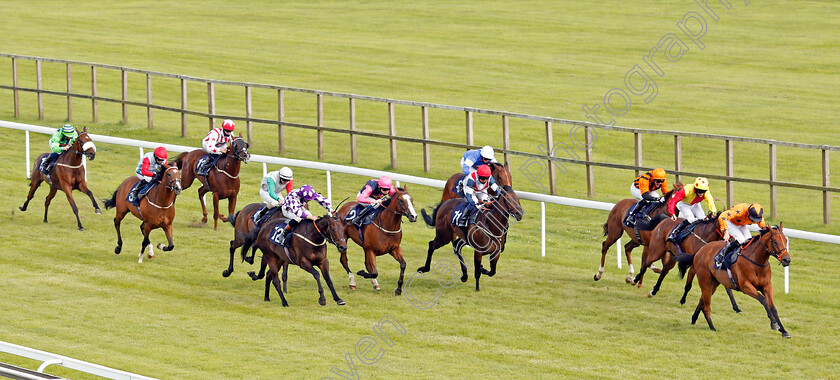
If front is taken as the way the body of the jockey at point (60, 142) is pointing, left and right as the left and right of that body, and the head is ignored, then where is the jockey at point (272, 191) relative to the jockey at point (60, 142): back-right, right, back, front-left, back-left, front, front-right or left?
front

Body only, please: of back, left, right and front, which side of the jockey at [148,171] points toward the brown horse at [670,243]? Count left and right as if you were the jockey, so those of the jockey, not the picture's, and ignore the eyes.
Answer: front

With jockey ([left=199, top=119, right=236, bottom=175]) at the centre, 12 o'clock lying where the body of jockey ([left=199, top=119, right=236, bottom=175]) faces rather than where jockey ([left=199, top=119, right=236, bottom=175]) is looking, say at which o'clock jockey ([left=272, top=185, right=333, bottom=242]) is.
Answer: jockey ([left=272, top=185, right=333, bottom=242]) is roughly at 1 o'clock from jockey ([left=199, top=119, right=236, bottom=175]).

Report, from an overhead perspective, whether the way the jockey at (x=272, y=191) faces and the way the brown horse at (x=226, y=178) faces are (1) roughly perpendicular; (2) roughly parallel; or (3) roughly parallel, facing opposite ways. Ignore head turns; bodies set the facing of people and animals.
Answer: roughly parallel

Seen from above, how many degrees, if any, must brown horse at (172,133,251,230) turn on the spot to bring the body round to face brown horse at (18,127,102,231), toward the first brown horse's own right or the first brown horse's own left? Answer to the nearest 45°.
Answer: approximately 135° to the first brown horse's own right

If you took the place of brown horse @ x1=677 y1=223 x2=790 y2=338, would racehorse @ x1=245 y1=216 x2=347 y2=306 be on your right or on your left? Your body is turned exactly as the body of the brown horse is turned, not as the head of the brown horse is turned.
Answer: on your right

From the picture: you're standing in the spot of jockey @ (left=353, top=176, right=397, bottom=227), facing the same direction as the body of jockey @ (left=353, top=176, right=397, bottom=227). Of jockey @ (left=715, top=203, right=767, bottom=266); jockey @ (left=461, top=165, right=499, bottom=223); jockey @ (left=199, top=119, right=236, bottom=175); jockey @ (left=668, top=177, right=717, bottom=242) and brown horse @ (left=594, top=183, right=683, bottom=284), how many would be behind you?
1

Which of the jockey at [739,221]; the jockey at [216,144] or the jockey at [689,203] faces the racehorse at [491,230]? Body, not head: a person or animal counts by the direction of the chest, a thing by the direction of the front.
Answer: the jockey at [216,144]

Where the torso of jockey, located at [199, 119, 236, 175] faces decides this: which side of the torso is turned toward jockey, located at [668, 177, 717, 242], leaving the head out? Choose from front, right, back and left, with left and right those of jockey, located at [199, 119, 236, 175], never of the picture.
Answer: front

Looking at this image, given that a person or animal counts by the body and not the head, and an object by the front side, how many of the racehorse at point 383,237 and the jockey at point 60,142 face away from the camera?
0

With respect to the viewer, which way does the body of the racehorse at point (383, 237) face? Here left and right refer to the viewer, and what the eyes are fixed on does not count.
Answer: facing the viewer and to the right of the viewer

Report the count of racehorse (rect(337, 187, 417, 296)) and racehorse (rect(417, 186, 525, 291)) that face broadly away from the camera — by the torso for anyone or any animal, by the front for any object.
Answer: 0

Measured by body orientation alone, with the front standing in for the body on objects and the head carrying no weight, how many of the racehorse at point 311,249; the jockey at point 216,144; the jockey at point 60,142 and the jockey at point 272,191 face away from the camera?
0

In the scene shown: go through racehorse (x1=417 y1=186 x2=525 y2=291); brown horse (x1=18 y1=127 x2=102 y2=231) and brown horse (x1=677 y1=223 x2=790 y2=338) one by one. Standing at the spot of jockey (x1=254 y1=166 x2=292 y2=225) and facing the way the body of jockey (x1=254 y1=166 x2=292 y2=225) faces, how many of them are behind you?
1

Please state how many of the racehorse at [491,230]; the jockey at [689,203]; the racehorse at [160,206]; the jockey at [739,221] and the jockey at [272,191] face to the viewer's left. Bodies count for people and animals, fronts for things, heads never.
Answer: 0

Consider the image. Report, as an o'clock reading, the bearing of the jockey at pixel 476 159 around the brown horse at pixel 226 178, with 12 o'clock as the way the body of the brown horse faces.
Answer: The jockey is roughly at 12 o'clock from the brown horse.

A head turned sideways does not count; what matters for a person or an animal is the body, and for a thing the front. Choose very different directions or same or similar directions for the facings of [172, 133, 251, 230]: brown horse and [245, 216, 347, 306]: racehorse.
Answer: same or similar directions

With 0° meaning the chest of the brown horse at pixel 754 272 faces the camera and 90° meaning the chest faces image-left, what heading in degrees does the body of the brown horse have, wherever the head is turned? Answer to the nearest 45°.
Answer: approximately 315°

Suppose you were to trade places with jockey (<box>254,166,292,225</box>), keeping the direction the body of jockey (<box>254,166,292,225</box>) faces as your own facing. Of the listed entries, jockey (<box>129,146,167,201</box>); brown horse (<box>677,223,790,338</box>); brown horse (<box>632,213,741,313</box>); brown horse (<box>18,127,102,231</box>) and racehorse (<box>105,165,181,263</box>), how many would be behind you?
3
